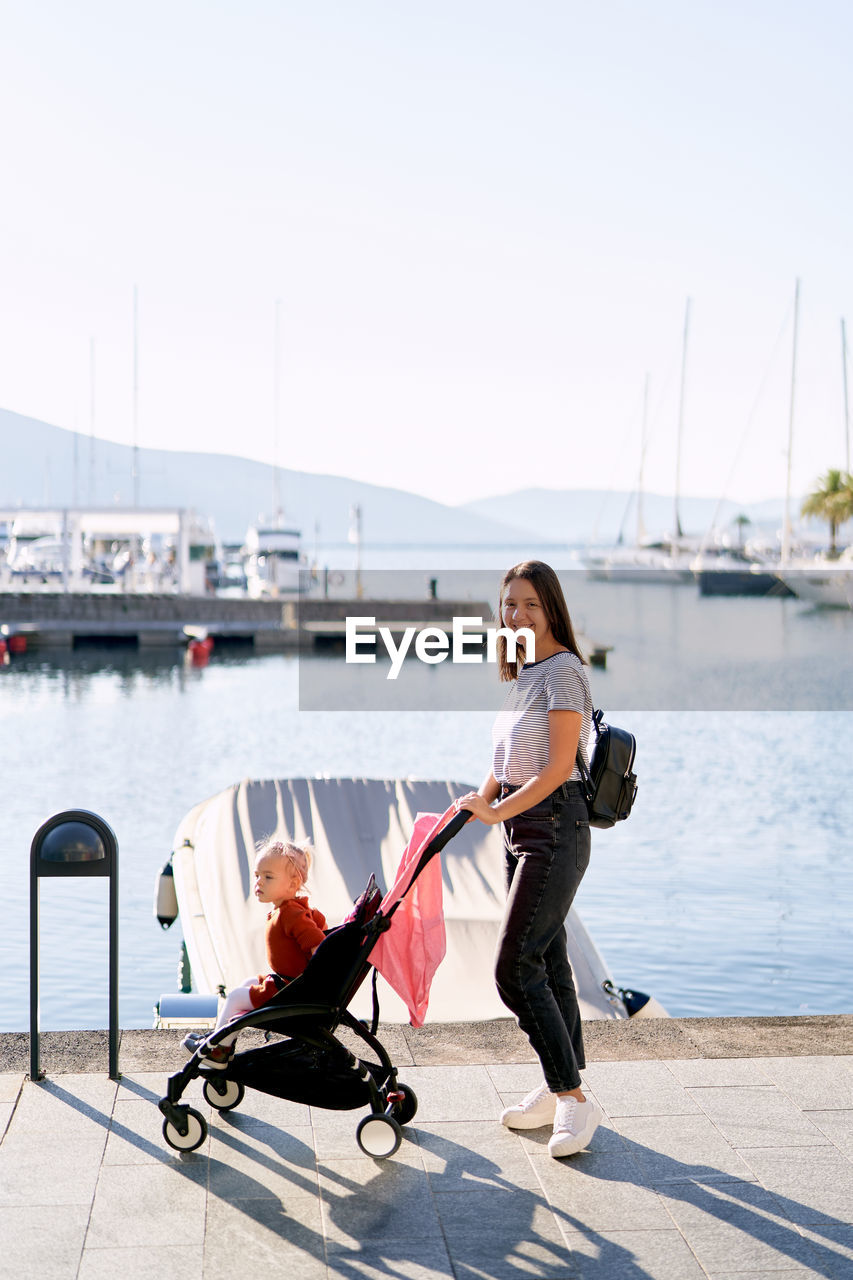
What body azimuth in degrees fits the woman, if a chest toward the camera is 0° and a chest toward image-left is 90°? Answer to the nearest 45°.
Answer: approximately 45°

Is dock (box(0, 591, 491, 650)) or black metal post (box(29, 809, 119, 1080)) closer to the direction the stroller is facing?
the black metal post

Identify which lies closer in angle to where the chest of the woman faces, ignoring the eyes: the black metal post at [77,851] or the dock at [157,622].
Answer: the black metal post

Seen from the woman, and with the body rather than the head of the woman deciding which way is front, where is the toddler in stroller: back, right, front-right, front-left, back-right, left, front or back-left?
front-right

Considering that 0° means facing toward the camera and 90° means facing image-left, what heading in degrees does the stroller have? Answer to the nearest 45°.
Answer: approximately 90°

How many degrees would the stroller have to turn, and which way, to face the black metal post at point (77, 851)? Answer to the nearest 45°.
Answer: approximately 45° to its right
